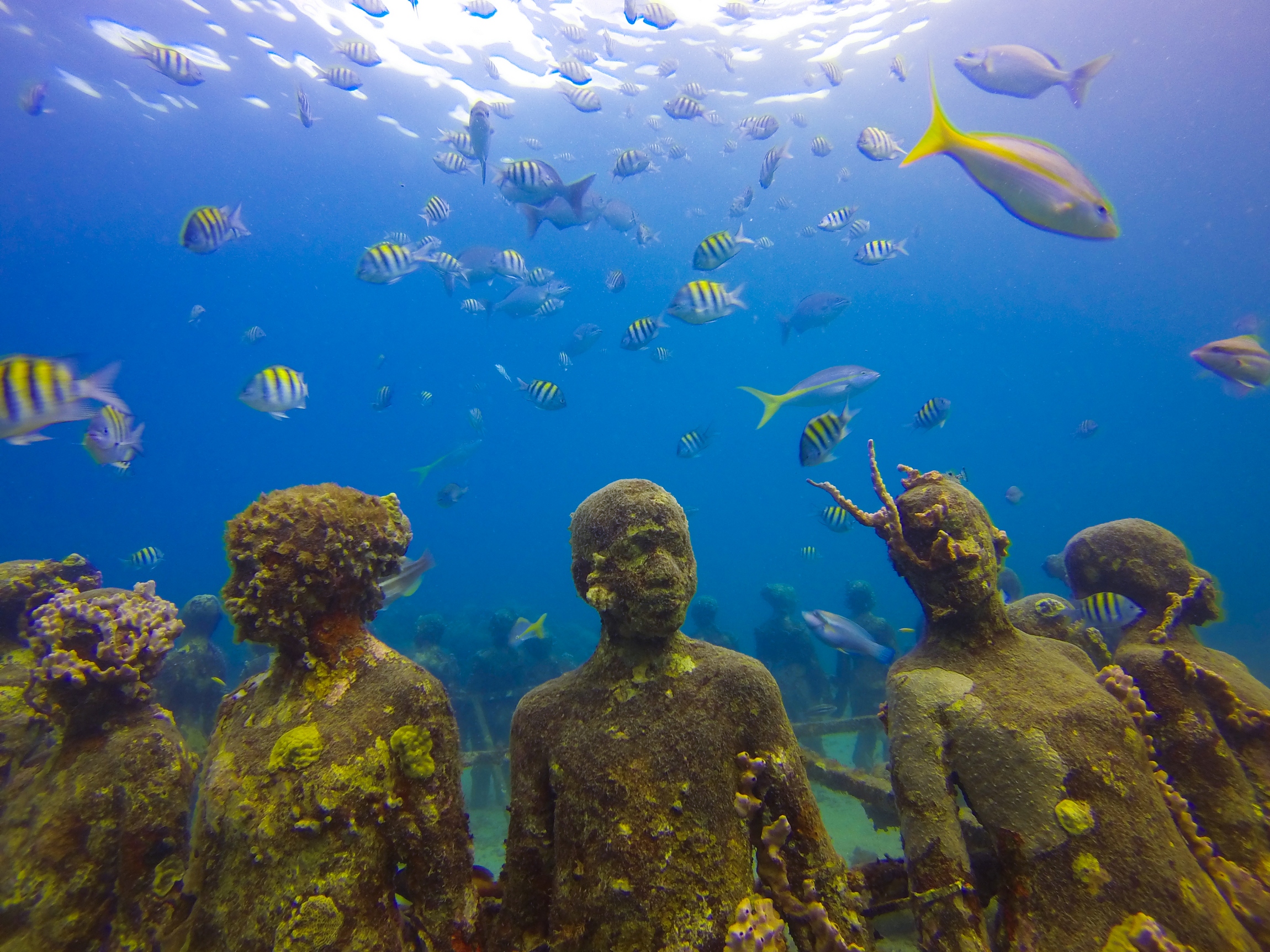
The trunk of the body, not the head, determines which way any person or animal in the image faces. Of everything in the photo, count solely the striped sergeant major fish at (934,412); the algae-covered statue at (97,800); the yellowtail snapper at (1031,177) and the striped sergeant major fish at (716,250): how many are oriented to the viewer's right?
2

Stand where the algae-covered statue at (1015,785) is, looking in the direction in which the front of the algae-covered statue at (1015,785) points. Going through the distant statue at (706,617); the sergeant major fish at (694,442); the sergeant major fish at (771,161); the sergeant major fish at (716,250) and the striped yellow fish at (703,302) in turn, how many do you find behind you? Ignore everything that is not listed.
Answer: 5

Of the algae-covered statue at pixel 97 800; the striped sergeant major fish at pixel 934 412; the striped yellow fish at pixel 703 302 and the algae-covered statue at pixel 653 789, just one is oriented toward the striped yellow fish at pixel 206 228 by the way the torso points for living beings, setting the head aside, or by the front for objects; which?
the striped yellow fish at pixel 703 302

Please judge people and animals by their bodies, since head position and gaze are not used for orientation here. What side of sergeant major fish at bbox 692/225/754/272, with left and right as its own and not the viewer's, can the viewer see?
left

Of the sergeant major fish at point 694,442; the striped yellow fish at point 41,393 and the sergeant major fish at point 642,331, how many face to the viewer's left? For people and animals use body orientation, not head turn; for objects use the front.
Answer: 3

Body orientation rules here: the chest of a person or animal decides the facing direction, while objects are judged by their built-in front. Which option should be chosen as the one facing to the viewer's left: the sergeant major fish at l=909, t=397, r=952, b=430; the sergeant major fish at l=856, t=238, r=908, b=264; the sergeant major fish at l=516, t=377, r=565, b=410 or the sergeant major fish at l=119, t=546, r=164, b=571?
the sergeant major fish at l=856, t=238, r=908, b=264

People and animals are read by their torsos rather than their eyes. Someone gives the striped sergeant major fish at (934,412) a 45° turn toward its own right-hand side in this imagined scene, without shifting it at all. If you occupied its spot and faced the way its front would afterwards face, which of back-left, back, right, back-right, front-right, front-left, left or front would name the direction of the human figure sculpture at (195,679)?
right

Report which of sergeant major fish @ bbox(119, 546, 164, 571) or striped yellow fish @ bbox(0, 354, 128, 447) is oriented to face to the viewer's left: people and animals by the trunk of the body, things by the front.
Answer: the striped yellow fish

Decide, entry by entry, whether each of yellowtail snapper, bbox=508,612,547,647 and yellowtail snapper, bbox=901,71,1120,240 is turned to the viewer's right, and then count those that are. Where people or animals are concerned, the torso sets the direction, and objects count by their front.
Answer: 1

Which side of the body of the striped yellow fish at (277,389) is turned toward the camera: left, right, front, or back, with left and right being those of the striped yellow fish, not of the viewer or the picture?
left

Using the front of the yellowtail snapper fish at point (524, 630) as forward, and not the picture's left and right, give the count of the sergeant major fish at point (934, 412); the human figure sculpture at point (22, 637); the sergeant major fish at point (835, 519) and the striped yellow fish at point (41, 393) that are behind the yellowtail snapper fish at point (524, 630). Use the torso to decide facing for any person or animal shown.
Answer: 2

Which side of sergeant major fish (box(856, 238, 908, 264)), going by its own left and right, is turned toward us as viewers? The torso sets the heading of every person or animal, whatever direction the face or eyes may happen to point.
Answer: left

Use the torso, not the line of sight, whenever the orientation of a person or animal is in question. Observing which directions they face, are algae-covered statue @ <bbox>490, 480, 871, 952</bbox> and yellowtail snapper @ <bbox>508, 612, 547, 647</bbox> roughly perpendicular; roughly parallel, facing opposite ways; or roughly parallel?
roughly perpendicular

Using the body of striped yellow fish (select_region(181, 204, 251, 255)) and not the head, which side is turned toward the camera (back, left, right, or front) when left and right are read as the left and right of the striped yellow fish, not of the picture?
left

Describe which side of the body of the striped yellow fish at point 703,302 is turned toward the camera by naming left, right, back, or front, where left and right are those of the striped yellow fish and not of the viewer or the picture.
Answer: left

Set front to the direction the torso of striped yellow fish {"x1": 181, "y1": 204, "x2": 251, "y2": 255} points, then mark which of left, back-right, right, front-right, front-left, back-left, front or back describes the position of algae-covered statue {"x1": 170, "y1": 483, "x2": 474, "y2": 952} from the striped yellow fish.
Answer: left
